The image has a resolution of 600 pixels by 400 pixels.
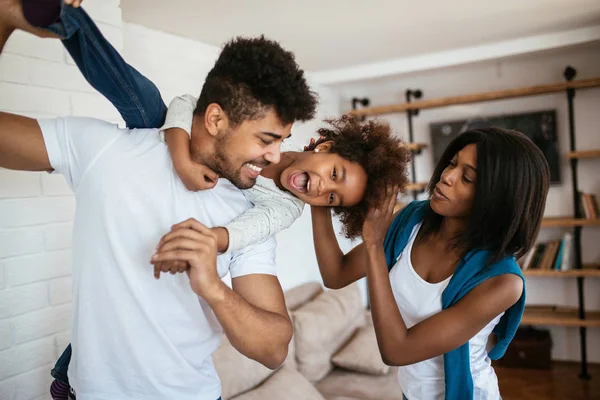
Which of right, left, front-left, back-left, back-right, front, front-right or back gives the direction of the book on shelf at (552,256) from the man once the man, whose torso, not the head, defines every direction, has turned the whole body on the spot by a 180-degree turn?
right

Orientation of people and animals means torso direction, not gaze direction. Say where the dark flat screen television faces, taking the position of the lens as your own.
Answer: facing the viewer

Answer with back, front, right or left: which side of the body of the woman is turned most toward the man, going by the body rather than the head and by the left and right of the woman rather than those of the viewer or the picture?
front

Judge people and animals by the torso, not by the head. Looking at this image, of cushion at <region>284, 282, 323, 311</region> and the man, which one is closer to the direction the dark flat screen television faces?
the man

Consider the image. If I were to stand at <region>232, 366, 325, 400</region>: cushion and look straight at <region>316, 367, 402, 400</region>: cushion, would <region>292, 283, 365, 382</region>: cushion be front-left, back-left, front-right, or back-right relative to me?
front-left

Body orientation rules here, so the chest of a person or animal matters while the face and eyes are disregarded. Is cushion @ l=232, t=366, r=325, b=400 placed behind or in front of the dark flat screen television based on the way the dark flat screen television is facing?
in front

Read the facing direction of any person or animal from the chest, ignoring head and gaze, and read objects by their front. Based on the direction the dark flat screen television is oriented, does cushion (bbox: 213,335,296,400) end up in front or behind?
in front

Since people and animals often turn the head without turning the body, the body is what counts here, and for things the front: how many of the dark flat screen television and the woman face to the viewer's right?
0

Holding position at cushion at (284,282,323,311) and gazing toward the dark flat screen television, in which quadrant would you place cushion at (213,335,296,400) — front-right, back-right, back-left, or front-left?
back-right

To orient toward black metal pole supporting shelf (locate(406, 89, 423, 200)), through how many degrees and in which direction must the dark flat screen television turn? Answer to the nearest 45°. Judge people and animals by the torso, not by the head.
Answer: approximately 90° to its right

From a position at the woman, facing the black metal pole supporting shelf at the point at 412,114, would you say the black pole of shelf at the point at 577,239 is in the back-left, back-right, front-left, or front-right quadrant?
front-right

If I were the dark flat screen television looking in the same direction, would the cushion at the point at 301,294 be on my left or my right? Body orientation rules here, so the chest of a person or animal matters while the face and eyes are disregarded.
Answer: on my right

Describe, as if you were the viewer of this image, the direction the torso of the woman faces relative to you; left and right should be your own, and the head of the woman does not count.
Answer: facing the viewer and to the left of the viewer

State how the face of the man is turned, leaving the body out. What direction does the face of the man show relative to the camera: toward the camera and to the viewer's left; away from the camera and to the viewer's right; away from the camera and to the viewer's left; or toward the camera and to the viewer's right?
toward the camera and to the viewer's right
